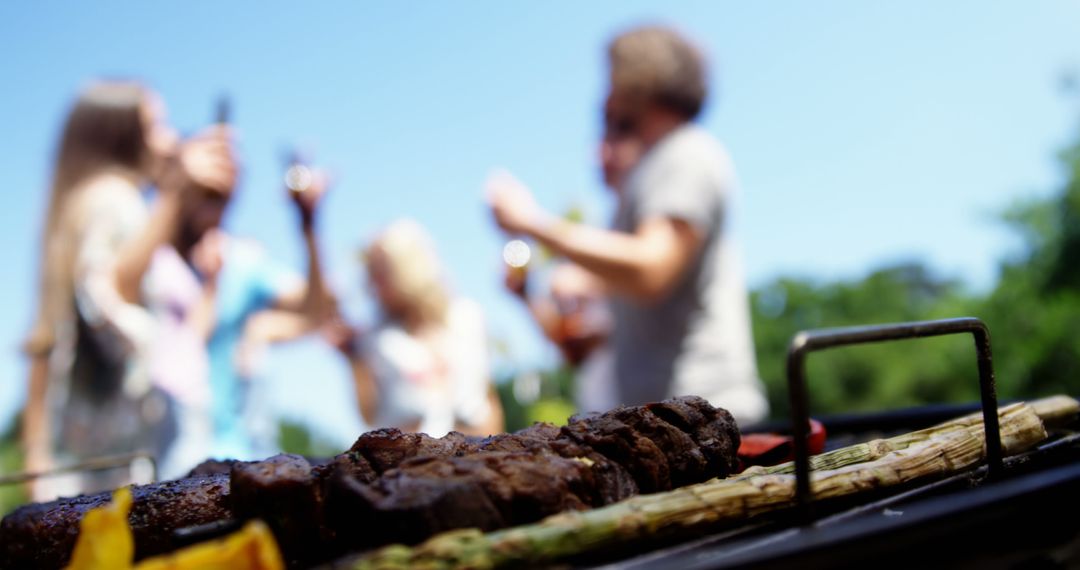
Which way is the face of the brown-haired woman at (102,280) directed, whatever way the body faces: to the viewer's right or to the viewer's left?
to the viewer's right

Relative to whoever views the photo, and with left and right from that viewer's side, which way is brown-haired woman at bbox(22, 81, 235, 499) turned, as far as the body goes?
facing to the right of the viewer

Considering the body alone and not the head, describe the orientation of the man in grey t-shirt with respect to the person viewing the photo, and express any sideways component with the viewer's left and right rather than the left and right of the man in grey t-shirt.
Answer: facing to the left of the viewer
